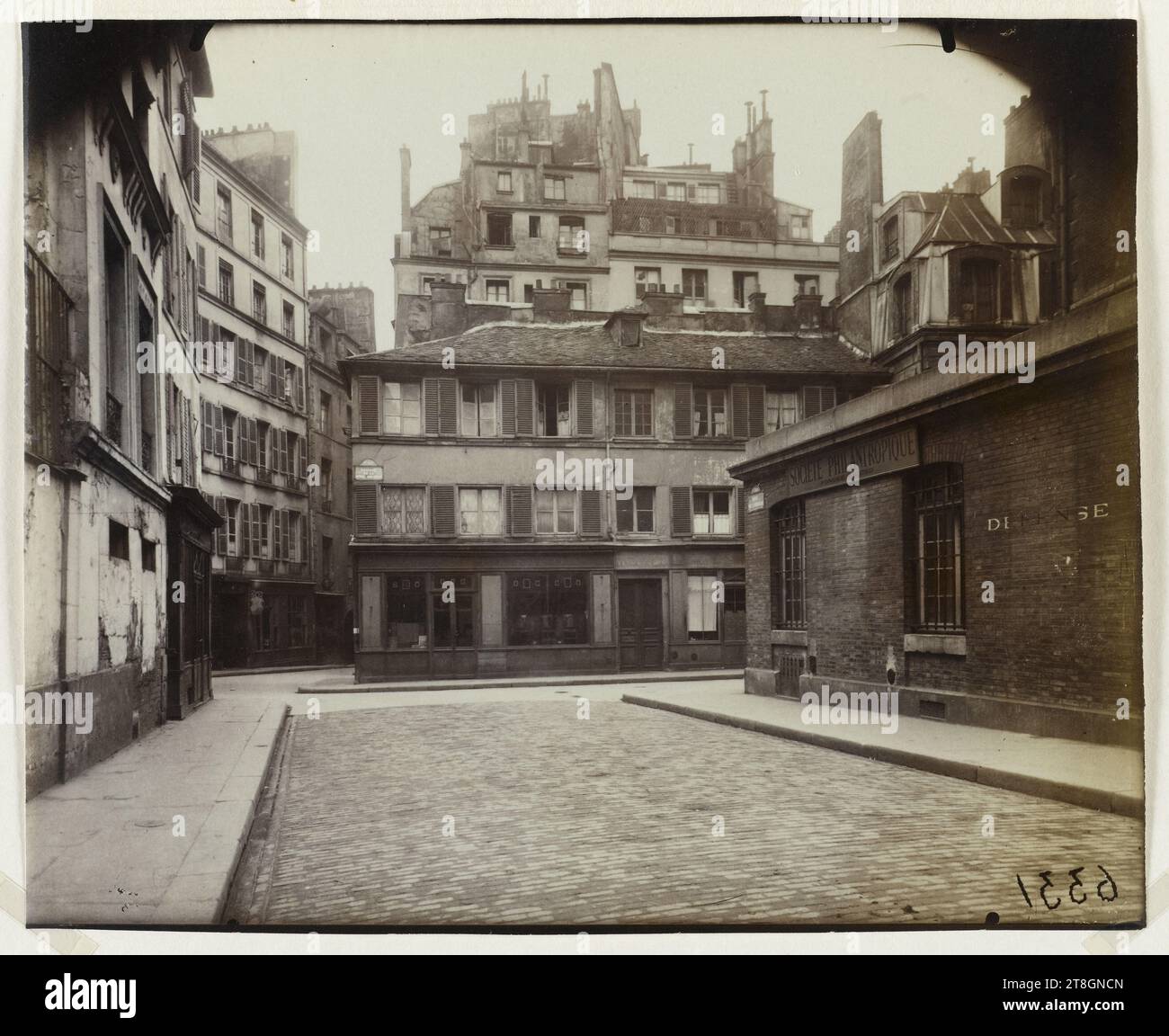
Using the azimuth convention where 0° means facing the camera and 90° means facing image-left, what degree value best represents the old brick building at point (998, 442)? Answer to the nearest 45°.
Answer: approximately 45°

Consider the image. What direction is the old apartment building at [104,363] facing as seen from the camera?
to the viewer's right

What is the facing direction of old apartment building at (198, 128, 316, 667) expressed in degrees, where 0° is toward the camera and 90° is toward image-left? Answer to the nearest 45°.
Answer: approximately 315°

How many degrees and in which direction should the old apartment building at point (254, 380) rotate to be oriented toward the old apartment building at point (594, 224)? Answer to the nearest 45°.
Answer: approximately 45° to its left

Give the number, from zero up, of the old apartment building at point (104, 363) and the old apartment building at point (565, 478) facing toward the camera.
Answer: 1

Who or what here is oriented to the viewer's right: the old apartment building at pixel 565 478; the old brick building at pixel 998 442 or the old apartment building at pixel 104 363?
the old apartment building at pixel 104 363
